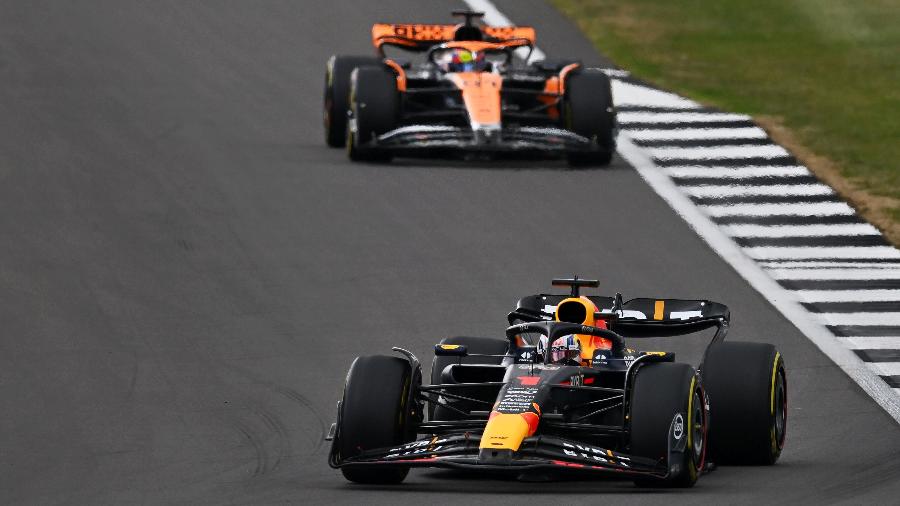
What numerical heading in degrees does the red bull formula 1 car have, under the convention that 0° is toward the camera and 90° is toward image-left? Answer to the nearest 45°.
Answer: approximately 0°

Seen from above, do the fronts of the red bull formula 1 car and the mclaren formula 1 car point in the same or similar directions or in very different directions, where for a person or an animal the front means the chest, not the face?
same or similar directions

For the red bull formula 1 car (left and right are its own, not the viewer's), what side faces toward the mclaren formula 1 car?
back

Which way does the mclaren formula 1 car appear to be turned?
toward the camera

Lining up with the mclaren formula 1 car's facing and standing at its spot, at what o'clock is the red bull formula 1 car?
The red bull formula 1 car is roughly at 12 o'clock from the mclaren formula 1 car.

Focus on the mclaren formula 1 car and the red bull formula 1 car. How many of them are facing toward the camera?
2
